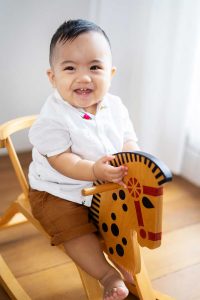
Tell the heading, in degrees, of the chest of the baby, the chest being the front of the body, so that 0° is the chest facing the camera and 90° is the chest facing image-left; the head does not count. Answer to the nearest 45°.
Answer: approximately 315°

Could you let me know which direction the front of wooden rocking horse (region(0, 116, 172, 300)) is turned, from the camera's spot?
facing the viewer and to the right of the viewer

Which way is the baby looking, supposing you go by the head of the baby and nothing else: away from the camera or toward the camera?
toward the camera
